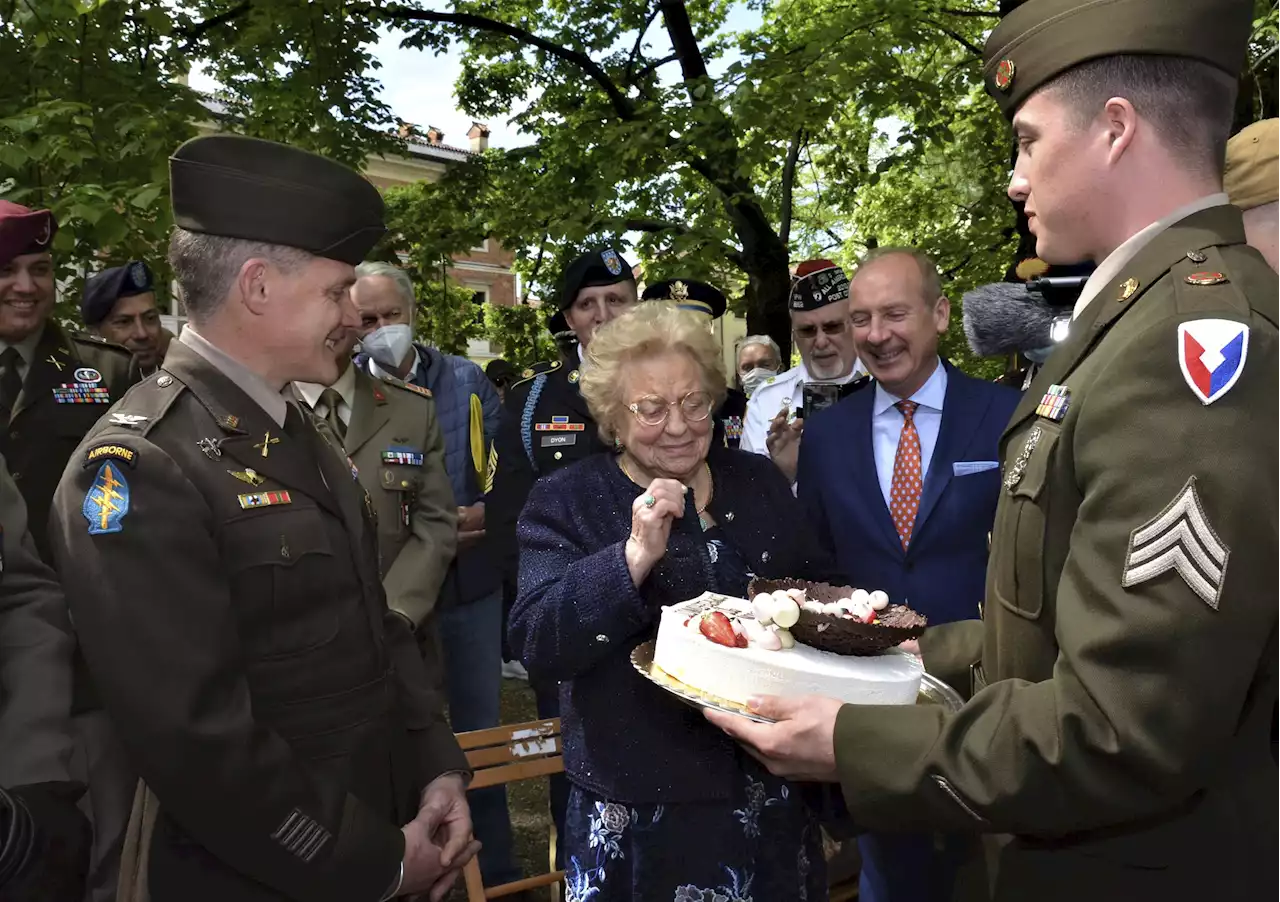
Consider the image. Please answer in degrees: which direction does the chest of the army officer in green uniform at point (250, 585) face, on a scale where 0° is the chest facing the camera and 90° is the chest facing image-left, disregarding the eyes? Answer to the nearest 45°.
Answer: approximately 315°

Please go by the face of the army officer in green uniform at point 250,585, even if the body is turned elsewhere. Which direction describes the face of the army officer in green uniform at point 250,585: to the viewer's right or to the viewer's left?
to the viewer's right

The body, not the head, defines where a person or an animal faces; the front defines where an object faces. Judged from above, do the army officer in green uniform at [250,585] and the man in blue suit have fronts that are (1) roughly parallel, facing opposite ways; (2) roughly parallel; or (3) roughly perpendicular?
roughly perpendicular

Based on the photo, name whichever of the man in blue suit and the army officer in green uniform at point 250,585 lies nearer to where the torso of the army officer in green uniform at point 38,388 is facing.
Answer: the army officer in green uniform

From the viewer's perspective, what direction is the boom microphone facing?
to the viewer's left

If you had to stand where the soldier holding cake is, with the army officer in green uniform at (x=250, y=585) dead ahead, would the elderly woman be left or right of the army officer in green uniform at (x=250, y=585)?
right

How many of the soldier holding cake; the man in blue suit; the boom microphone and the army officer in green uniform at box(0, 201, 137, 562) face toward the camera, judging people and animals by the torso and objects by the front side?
2

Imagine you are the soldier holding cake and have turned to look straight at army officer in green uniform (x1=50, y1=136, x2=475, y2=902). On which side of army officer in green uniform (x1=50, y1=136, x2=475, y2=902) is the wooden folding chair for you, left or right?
right

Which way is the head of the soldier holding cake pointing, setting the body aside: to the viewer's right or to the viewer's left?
to the viewer's left

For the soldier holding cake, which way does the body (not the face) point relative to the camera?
to the viewer's left

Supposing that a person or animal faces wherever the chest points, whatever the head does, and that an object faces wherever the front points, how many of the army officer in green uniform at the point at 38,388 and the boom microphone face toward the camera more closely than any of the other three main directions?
1

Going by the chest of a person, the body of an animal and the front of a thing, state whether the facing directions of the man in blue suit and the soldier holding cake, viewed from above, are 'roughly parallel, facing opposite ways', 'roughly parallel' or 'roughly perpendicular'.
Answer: roughly perpendicular

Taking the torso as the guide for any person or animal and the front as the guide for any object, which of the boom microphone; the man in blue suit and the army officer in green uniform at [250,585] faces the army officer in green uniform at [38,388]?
the boom microphone
